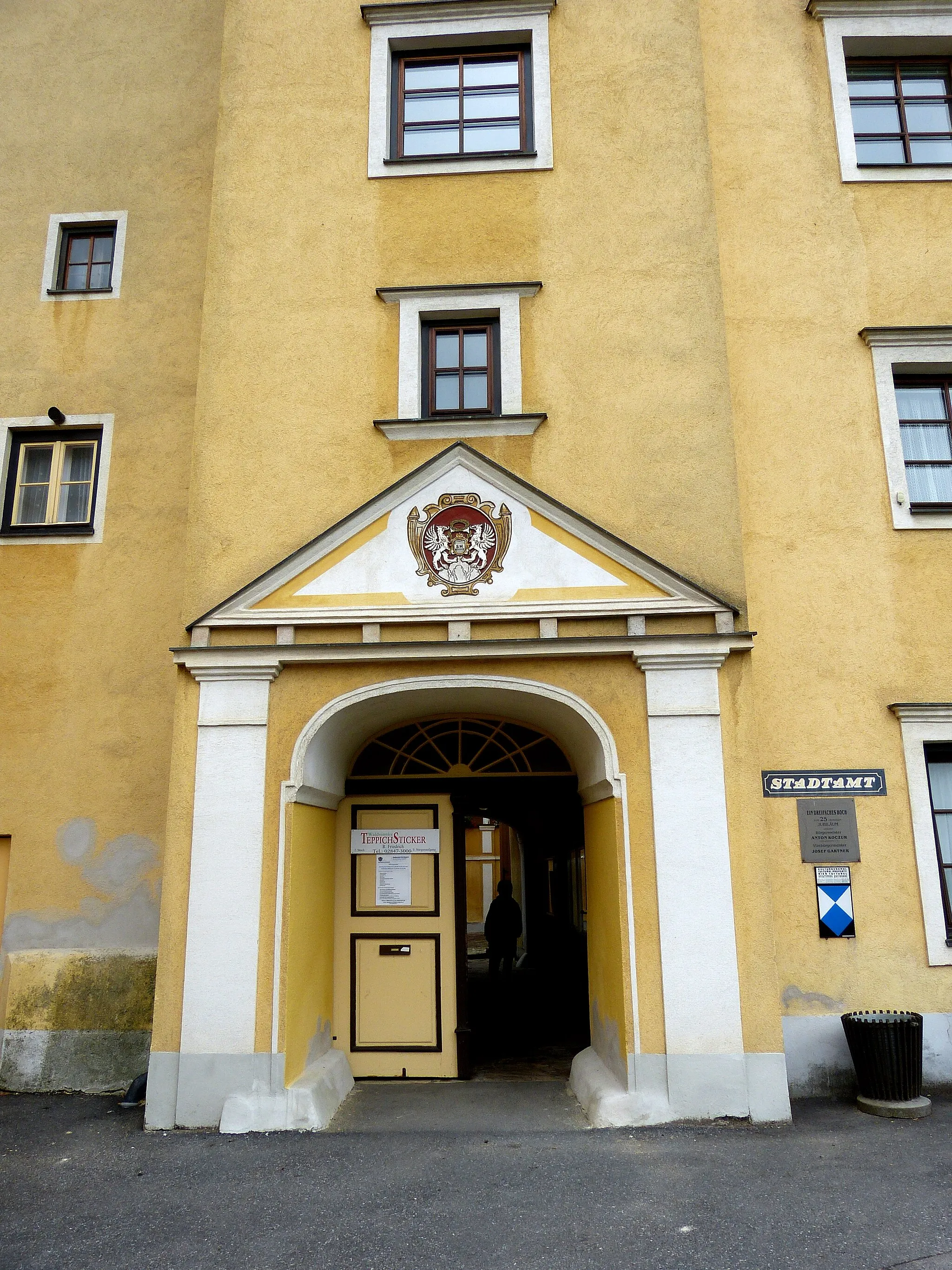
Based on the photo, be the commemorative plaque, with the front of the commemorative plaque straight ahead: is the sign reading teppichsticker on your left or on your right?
on your right

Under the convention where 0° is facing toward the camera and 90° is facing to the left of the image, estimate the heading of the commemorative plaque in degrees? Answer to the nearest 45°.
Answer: approximately 0°

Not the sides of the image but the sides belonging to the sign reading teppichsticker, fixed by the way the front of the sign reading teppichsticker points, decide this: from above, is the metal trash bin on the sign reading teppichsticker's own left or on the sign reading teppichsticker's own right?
on the sign reading teppichsticker's own left

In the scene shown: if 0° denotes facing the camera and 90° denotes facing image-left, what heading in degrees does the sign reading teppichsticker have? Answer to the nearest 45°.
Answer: approximately 0°

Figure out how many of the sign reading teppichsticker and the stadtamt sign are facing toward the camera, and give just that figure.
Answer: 2
